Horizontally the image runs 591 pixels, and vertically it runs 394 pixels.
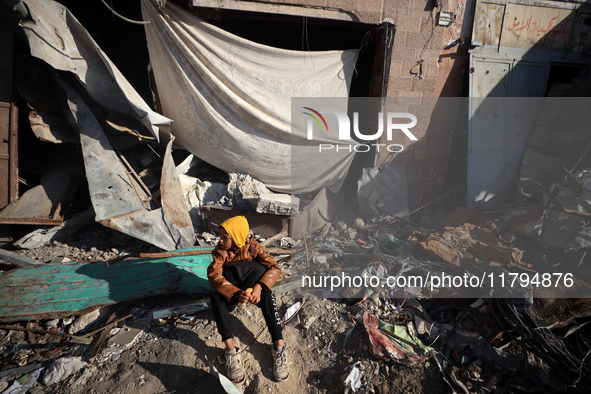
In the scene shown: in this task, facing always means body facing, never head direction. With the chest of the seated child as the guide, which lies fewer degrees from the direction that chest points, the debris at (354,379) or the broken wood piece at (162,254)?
the debris

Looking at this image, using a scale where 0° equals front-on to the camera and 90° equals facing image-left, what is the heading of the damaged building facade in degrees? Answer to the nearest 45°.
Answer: approximately 0°

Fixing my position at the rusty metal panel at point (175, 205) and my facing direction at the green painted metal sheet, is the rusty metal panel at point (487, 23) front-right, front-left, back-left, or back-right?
back-left

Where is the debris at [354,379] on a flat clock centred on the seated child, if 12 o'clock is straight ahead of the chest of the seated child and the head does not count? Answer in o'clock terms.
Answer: The debris is roughly at 10 o'clock from the seated child.

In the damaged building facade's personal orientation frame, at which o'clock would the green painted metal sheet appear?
The green painted metal sheet is roughly at 1 o'clock from the damaged building facade.

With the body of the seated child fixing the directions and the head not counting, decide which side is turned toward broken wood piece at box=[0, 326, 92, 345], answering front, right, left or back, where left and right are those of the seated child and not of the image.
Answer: right

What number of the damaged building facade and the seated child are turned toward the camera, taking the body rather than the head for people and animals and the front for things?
2
